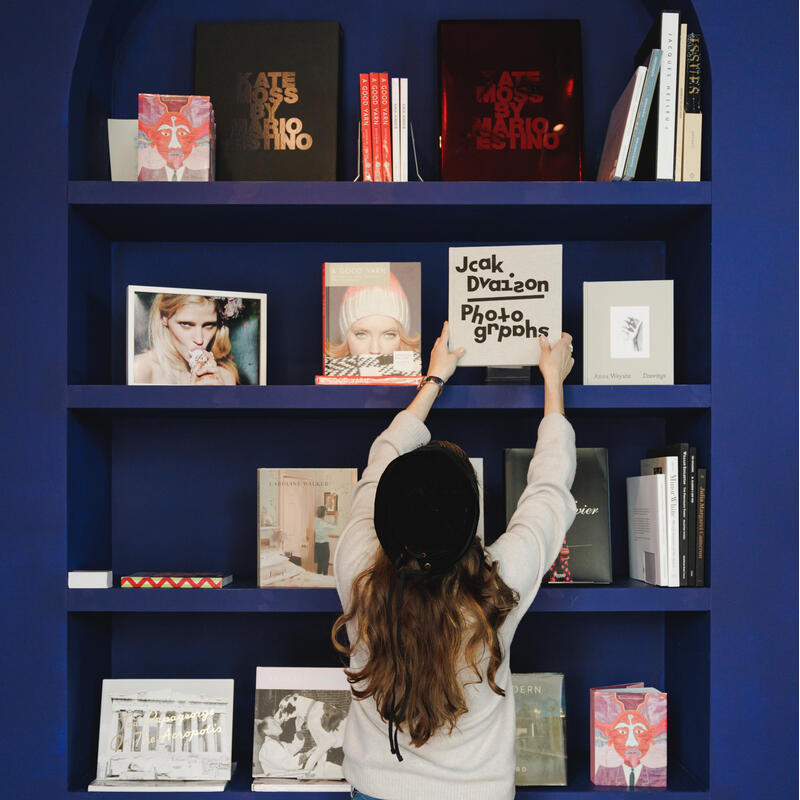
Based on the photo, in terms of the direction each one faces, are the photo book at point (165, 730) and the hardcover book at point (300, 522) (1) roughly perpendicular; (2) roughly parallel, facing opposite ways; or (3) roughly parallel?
roughly parallel

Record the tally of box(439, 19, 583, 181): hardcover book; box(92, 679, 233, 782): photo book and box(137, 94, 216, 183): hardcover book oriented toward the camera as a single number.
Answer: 3

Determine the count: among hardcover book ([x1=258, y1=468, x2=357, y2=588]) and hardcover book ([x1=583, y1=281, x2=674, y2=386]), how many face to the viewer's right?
0

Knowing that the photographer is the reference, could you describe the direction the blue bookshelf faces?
facing the viewer

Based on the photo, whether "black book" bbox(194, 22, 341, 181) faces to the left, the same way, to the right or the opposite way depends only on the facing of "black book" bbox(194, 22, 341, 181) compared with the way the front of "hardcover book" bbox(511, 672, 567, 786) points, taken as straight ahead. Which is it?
the same way

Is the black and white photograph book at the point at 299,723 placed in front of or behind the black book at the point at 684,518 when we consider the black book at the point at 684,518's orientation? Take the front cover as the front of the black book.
behind

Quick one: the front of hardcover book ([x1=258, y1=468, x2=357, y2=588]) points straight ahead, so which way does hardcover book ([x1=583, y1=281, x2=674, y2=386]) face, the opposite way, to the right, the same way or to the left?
the same way

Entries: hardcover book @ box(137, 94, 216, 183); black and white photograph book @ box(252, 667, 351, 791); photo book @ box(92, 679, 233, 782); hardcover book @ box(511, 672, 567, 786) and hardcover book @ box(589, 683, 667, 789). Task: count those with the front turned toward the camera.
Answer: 5

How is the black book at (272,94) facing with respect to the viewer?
toward the camera

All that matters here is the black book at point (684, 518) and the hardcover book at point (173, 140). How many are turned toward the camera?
1

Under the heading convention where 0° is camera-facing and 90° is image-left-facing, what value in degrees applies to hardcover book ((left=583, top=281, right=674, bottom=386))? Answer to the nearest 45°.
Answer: approximately 0°

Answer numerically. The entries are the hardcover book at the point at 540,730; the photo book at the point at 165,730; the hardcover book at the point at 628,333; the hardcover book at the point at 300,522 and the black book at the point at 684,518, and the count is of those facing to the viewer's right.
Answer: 1

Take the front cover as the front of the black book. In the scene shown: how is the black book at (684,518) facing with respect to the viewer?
to the viewer's right

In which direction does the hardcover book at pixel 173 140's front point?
toward the camera

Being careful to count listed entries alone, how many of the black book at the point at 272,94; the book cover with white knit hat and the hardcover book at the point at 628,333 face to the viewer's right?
0

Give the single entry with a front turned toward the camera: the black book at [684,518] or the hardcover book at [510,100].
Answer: the hardcover book
